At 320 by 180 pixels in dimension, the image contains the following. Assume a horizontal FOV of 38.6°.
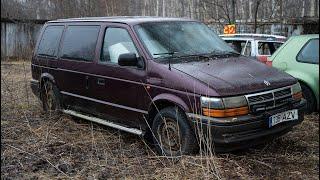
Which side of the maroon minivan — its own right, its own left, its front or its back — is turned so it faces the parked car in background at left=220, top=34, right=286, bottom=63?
left

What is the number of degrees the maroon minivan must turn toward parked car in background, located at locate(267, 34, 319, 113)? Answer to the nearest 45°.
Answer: approximately 90° to its left

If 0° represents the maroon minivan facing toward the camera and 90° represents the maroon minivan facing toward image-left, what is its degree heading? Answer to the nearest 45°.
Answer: approximately 315°

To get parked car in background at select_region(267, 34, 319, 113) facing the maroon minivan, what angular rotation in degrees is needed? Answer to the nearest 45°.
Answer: approximately 135° to its right
